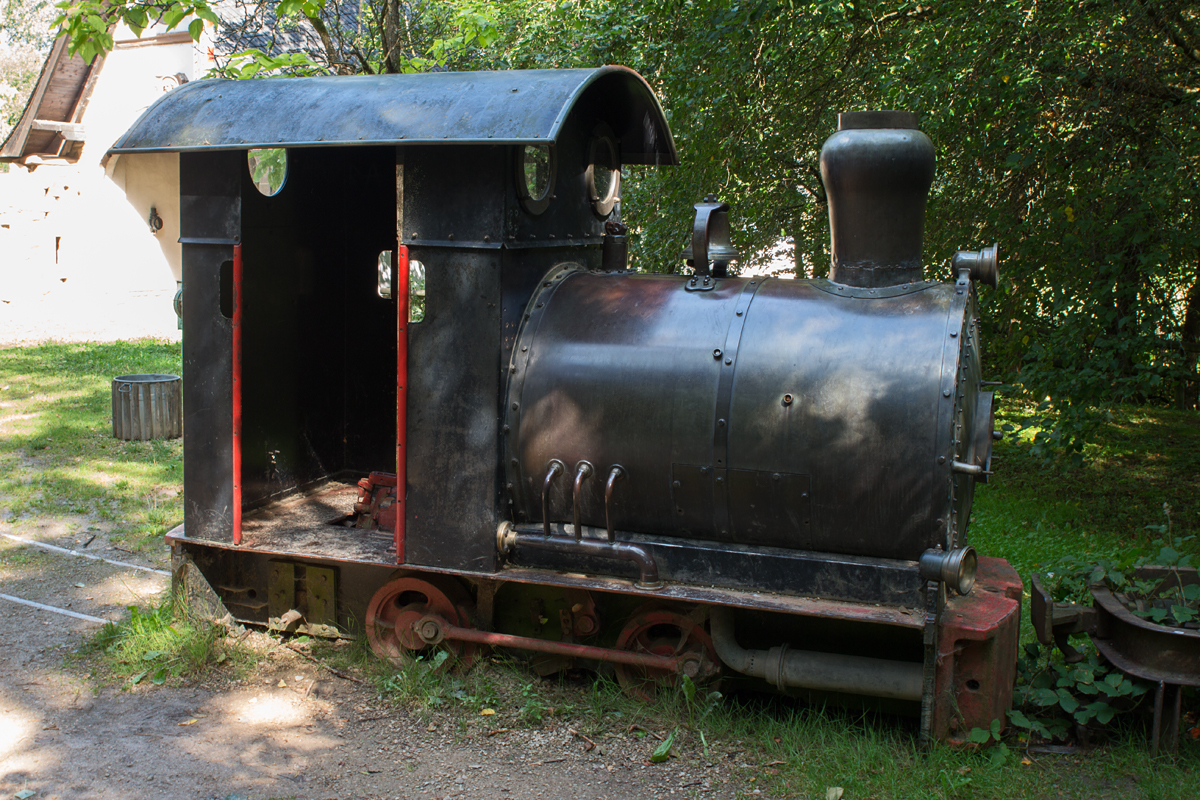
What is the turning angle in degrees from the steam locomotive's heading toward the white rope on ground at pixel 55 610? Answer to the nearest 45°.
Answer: approximately 180°

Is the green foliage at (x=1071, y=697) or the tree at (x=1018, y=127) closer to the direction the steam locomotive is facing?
the green foliage

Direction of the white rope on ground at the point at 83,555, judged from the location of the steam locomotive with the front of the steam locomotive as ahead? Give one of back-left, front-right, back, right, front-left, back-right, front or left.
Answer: back

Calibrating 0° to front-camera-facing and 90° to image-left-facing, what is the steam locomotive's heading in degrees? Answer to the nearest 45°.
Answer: approximately 315°

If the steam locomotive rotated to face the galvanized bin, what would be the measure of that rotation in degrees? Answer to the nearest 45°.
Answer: approximately 180°

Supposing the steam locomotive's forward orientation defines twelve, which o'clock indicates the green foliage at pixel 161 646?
The green foliage is roughly at 5 o'clock from the steam locomotive.

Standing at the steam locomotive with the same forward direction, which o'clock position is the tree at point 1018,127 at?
The tree is roughly at 9 o'clock from the steam locomotive.
